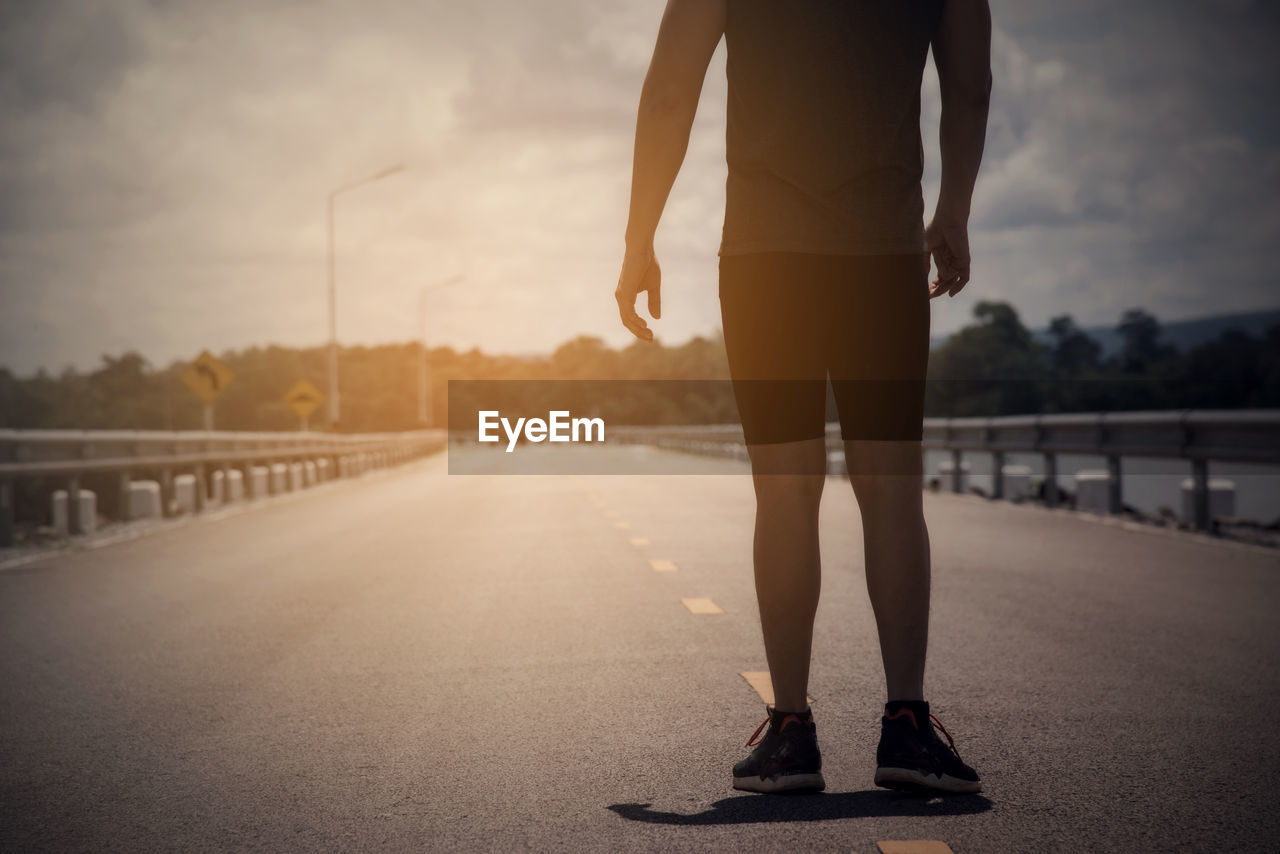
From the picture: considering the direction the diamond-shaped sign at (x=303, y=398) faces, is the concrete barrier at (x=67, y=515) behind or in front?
in front

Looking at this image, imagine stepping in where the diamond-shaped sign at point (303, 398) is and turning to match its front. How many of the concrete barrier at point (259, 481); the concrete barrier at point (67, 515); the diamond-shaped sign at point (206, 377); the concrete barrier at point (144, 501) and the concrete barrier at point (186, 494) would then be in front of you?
5

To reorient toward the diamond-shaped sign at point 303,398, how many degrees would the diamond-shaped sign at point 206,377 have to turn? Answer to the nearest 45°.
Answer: approximately 180°

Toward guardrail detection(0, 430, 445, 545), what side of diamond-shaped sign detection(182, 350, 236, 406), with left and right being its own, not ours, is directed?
front

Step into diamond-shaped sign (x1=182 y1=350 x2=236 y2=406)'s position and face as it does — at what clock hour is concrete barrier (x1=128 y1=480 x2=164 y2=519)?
The concrete barrier is roughly at 12 o'clock from the diamond-shaped sign.

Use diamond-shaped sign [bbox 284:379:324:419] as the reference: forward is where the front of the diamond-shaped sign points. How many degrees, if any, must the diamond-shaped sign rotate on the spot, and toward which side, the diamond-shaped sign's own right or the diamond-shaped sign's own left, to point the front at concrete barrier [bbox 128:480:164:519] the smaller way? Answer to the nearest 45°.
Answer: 0° — it already faces it

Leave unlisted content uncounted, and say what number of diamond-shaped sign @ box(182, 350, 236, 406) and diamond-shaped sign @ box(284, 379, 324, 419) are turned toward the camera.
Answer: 2

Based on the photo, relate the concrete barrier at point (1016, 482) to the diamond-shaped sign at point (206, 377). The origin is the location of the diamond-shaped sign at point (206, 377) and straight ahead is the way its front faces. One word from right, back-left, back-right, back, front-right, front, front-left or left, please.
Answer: front-left

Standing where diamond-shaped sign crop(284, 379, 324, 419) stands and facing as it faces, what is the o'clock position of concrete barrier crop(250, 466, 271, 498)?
The concrete barrier is roughly at 12 o'clock from the diamond-shaped sign.

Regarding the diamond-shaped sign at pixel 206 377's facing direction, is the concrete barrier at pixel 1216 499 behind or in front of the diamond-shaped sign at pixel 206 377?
in front

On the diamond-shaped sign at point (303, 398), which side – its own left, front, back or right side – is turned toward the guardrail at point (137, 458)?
front
